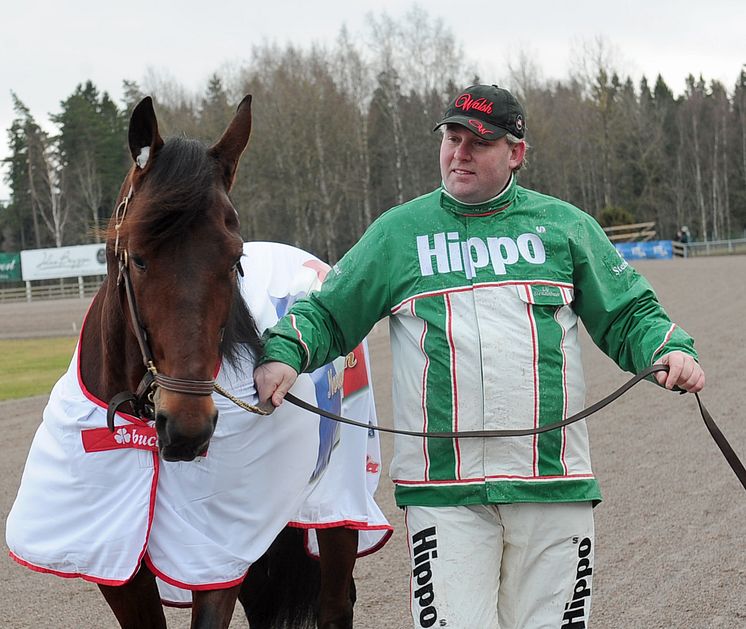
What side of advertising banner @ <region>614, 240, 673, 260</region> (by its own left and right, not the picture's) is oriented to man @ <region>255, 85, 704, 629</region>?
front

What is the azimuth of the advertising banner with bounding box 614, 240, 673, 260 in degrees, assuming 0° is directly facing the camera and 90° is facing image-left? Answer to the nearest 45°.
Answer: approximately 0°

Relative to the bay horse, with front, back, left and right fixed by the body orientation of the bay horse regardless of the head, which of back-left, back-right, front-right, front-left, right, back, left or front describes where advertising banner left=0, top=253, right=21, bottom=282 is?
back-right

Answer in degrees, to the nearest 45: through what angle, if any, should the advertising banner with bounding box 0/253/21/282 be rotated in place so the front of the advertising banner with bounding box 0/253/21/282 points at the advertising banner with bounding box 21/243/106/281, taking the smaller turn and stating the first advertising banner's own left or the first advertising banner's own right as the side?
approximately 45° to the first advertising banner's own left

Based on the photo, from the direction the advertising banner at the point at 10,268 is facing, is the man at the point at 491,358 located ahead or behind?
ahead

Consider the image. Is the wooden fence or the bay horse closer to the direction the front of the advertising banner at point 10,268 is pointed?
the bay horse

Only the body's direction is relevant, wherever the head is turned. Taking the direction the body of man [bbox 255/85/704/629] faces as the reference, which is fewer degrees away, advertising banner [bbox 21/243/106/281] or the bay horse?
the bay horse

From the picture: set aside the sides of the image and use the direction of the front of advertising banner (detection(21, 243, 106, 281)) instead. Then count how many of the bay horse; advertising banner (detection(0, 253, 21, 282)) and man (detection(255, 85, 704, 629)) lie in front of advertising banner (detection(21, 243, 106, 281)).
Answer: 2

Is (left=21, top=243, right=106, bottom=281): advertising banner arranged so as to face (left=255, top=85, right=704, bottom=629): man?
yes
